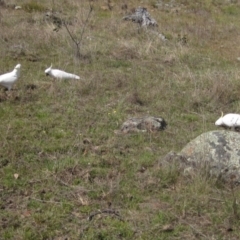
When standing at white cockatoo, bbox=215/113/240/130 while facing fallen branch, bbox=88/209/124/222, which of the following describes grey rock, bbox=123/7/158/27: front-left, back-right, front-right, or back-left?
back-right

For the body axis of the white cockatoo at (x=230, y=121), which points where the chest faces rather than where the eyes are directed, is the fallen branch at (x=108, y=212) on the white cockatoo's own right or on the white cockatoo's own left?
on the white cockatoo's own left

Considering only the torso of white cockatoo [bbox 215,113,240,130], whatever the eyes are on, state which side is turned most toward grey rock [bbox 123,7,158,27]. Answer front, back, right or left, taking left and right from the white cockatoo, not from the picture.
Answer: right

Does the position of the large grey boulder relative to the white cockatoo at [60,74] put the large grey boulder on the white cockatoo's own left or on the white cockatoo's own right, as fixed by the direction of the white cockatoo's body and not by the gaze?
on the white cockatoo's own left

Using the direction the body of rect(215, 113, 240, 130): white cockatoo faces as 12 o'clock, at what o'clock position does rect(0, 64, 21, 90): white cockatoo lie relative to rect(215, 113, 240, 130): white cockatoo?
rect(0, 64, 21, 90): white cockatoo is roughly at 12 o'clock from rect(215, 113, 240, 130): white cockatoo.

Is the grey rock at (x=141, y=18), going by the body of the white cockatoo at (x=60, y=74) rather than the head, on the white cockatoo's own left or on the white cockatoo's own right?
on the white cockatoo's own right

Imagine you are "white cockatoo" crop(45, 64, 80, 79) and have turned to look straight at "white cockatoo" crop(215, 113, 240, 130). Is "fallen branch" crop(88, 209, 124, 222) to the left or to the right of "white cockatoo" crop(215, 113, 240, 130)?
right

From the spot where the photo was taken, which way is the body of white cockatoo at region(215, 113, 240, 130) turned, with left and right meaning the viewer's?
facing to the left of the viewer

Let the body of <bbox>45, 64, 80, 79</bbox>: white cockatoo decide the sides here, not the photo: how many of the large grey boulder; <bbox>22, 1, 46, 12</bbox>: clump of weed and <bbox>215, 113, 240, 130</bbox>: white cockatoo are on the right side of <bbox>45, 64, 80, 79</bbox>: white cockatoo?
1

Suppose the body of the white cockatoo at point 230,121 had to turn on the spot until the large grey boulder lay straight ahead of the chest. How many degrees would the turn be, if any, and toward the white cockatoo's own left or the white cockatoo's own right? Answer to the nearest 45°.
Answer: approximately 90° to the white cockatoo's own left

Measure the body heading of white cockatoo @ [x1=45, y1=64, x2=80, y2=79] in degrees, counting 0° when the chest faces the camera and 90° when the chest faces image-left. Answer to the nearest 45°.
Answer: approximately 90°

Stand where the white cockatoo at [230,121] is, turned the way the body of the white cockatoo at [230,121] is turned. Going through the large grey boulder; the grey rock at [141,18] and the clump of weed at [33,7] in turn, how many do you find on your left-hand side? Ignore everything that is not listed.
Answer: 1

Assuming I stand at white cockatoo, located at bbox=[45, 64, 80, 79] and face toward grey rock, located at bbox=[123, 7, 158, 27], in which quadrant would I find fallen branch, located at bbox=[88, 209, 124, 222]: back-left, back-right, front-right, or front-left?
back-right

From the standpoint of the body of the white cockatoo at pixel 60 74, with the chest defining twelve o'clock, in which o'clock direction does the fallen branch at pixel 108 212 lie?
The fallen branch is roughly at 9 o'clock from the white cockatoo.
